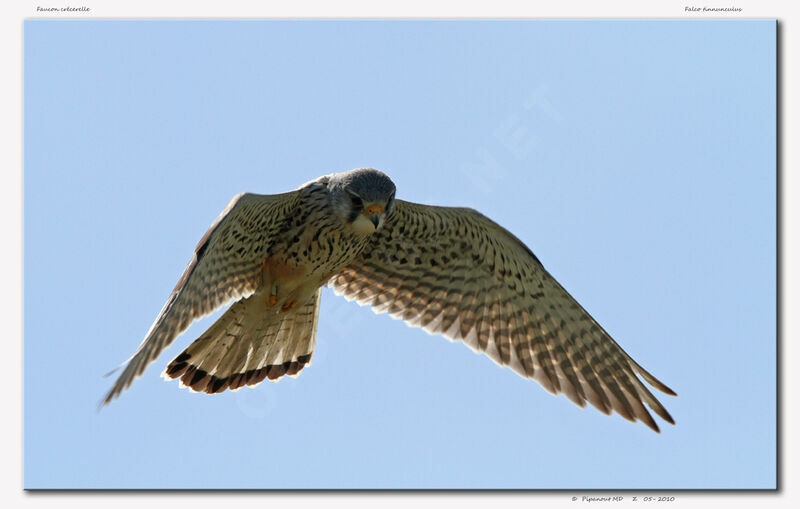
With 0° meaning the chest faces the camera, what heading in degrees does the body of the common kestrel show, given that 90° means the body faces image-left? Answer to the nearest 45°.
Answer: approximately 315°
